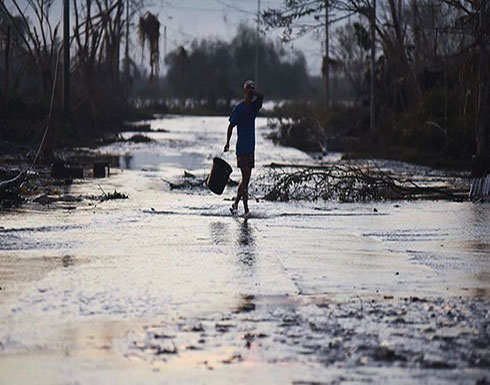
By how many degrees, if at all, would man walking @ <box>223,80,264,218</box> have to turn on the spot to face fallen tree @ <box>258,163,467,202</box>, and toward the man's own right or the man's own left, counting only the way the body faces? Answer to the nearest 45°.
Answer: approximately 135° to the man's own left

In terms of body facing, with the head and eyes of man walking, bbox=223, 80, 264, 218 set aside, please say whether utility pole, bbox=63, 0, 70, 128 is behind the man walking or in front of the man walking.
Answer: behind

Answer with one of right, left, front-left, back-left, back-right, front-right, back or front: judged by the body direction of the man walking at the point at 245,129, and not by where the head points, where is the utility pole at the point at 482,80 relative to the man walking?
back-left

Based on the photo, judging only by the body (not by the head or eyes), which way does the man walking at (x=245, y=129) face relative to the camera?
toward the camera
